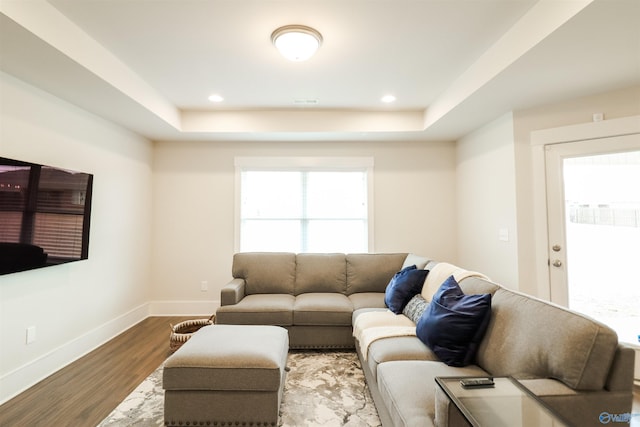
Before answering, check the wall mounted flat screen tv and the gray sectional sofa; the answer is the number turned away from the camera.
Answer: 0

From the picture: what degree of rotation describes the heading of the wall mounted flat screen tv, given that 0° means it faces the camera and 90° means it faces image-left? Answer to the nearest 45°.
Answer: approximately 315°

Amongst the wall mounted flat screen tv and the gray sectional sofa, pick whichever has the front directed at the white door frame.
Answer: the wall mounted flat screen tv

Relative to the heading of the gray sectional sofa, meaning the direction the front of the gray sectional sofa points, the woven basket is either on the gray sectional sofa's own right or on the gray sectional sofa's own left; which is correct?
on the gray sectional sofa's own right

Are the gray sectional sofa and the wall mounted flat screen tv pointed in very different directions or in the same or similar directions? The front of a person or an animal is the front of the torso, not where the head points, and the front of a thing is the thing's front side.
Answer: very different directions

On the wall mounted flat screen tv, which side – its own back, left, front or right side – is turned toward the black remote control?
front

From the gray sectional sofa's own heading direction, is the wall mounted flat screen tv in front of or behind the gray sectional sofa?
in front

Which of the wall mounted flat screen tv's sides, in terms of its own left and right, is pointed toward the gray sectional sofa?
front

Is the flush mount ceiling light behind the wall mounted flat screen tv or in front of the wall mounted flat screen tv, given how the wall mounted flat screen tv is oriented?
in front
